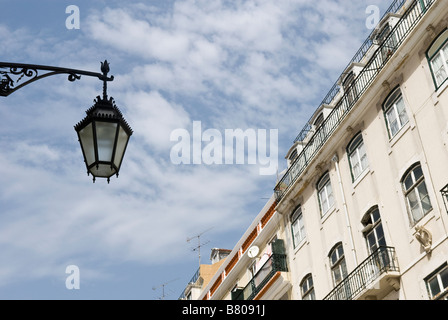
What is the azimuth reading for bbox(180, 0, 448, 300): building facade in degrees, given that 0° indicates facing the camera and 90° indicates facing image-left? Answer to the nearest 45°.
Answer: approximately 45°

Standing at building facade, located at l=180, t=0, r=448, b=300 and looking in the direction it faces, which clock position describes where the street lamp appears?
The street lamp is roughly at 11 o'clock from the building facade.
